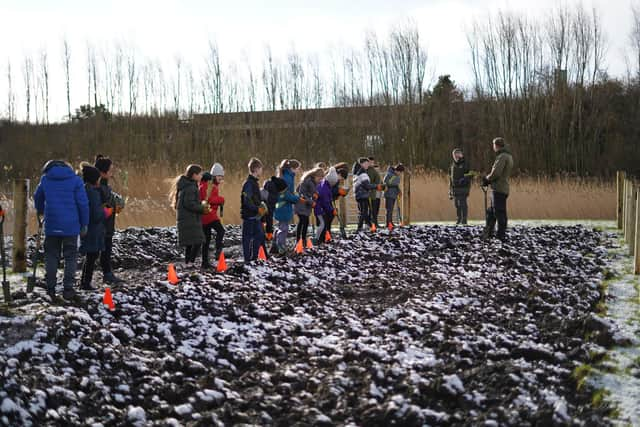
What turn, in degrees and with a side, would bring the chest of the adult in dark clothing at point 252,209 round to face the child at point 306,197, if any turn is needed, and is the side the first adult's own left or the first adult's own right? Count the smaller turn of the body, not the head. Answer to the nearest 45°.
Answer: approximately 45° to the first adult's own left

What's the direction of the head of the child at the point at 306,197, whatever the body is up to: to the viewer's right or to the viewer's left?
to the viewer's right

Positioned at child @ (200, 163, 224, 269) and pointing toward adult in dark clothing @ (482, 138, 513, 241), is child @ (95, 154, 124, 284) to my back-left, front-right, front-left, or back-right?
back-right

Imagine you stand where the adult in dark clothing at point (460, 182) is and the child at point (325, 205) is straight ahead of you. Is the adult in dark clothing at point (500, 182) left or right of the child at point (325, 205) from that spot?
left

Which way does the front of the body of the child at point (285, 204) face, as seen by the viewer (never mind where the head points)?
to the viewer's right

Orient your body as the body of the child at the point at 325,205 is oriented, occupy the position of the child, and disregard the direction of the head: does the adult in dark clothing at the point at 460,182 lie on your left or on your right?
on your left

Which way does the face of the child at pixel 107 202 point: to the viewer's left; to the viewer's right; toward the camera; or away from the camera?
to the viewer's right

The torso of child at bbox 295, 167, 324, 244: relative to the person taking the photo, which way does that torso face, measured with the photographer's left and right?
facing to the right of the viewer

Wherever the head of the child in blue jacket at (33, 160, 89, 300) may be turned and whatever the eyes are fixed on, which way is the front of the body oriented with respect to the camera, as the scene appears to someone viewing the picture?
away from the camera

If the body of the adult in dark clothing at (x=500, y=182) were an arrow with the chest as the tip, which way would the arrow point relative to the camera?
to the viewer's left

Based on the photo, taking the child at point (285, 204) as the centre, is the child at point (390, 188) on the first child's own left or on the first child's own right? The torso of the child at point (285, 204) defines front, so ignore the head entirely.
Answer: on the first child's own left

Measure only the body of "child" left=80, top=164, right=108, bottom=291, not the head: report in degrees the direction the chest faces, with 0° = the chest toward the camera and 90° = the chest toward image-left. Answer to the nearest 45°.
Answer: approximately 270°
